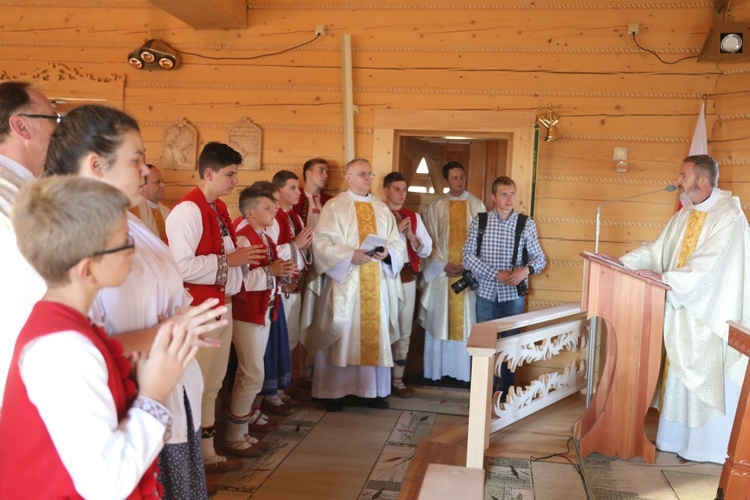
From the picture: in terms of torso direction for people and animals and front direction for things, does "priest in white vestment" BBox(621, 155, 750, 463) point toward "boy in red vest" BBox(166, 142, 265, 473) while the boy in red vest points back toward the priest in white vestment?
yes

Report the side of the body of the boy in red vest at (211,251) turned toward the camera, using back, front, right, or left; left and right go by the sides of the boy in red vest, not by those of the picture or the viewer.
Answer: right

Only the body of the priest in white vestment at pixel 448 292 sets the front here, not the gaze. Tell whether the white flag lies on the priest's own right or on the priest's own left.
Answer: on the priest's own left

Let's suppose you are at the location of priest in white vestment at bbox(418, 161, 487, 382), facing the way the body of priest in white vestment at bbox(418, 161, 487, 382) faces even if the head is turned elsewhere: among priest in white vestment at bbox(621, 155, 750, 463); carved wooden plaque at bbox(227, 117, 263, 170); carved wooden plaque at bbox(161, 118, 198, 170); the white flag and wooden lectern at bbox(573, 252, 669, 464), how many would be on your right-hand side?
2

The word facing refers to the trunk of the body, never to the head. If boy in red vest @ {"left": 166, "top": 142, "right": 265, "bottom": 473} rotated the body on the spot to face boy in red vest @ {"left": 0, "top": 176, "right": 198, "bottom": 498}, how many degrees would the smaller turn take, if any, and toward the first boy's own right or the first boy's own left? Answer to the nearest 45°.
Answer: approximately 90° to the first boy's own right

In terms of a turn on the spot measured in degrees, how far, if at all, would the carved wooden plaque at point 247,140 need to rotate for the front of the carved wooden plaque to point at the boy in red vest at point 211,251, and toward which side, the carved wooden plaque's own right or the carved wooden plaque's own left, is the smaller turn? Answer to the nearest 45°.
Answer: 0° — it already faces them

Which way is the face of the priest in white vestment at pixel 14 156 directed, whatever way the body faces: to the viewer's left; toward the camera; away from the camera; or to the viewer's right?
to the viewer's right

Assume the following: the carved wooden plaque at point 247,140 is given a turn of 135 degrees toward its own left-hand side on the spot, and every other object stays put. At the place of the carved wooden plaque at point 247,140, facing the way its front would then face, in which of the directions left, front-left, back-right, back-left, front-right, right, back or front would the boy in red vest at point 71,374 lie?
back-right

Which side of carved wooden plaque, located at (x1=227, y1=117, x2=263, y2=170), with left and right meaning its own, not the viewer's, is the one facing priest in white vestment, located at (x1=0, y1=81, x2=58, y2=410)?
front

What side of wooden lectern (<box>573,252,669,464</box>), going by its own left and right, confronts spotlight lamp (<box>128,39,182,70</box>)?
front

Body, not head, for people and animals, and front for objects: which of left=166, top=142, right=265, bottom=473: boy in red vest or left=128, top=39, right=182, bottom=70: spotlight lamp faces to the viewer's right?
the boy in red vest

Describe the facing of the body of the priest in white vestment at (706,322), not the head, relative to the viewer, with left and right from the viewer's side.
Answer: facing the viewer and to the left of the viewer

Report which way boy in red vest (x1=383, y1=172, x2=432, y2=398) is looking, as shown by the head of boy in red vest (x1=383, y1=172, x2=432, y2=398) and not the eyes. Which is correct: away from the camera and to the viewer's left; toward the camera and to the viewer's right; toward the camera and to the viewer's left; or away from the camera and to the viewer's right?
toward the camera and to the viewer's right

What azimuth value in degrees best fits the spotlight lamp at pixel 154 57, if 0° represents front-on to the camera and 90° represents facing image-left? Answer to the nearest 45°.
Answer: approximately 0°

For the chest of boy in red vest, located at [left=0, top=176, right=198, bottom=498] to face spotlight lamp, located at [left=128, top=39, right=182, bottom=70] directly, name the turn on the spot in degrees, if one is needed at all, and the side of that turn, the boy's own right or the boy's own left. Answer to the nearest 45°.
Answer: approximately 90° to the boy's own left
